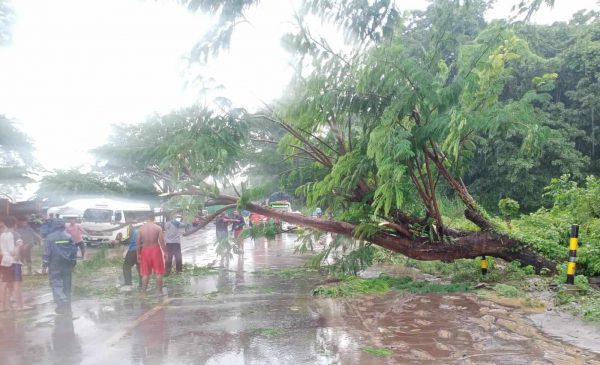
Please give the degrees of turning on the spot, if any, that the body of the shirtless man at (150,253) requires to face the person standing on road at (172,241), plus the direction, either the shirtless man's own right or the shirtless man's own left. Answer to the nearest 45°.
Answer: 0° — they already face them

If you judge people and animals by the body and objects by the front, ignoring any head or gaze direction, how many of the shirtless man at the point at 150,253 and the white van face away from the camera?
1

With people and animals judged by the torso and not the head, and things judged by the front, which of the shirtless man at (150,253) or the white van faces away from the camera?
the shirtless man

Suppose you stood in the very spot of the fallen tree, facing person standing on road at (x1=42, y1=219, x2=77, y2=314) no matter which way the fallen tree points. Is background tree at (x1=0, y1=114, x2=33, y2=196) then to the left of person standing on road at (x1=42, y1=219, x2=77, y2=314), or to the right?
right

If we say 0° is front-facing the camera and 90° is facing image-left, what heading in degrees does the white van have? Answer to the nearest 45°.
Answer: approximately 45°

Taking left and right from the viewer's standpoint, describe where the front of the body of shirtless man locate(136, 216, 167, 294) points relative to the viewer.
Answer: facing away from the viewer
